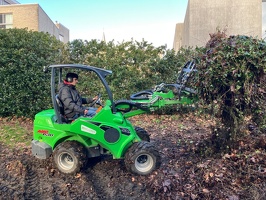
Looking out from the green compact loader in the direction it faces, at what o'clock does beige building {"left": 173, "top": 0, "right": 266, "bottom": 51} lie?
The beige building is roughly at 10 o'clock from the green compact loader.

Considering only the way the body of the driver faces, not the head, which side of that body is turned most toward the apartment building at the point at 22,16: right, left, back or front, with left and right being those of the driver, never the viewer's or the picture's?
left

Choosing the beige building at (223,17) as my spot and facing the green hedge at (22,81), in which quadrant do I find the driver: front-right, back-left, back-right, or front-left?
front-left

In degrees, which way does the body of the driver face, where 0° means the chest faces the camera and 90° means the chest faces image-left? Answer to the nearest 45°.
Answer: approximately 270°

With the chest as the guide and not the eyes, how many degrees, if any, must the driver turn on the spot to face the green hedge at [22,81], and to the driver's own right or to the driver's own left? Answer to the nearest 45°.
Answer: approximately 90° to the driver's own left

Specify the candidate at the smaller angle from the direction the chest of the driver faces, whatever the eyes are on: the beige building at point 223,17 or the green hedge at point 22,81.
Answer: the beige building

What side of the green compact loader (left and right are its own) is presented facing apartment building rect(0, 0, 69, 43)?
left

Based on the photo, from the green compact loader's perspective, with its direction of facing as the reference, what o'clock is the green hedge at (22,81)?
The green hedge is roughly at 8 o'clock from the green compact loader.

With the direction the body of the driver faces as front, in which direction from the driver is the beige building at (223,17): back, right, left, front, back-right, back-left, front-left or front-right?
front-left

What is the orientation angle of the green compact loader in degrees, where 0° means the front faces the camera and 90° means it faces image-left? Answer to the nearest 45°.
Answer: approximately 270°
